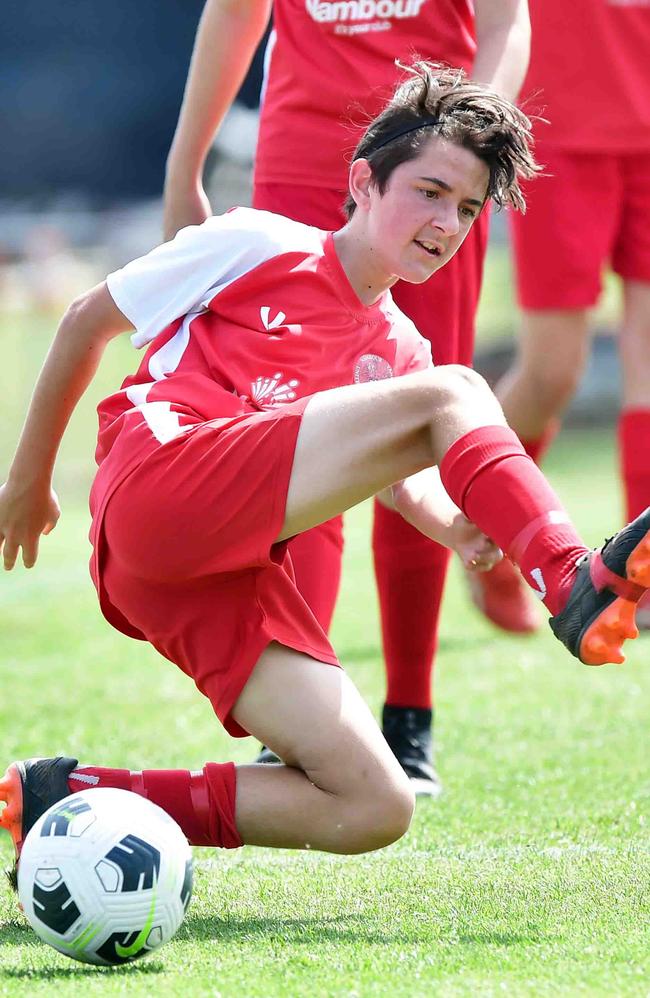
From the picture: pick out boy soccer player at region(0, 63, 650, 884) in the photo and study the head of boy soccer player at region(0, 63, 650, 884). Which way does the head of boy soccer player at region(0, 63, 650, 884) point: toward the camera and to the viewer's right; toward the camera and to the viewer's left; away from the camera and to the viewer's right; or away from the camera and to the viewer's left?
toward the camera and to the viewer's right

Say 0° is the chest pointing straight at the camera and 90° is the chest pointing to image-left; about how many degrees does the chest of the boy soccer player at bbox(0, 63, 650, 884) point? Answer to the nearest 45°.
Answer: approximately 315°

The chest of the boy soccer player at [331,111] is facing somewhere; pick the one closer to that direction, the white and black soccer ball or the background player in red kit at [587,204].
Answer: the white and black soccer ball

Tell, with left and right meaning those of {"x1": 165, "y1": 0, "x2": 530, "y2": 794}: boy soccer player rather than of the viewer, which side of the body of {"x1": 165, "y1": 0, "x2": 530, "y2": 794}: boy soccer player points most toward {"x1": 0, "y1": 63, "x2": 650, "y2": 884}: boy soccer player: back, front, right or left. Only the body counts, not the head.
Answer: front

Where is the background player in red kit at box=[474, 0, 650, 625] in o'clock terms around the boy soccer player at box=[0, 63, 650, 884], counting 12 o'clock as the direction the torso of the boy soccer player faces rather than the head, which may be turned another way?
The background player in red kit is roughly at 8 o'clock from the boy soccer player.

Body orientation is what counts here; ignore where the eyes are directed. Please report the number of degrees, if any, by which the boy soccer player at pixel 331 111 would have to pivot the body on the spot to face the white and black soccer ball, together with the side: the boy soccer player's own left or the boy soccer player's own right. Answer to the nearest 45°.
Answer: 0° — they already face it

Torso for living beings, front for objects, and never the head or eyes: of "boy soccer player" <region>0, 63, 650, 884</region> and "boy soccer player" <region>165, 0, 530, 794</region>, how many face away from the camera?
0

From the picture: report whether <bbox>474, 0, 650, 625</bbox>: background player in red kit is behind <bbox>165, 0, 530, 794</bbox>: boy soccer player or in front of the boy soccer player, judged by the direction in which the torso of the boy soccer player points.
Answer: behind

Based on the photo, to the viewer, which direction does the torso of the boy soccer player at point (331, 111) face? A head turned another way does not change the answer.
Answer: toward the camera
